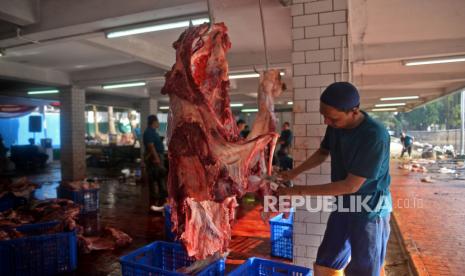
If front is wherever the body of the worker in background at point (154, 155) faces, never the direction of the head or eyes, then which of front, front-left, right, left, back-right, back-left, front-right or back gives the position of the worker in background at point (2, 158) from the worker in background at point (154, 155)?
back-left

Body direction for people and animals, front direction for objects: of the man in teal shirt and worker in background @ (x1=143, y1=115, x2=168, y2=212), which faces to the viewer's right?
the worker in background

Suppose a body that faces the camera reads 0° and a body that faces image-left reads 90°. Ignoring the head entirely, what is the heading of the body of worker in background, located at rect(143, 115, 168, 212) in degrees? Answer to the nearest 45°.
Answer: approximately 270°

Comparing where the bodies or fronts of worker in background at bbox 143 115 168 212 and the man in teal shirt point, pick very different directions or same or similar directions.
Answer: very different directions

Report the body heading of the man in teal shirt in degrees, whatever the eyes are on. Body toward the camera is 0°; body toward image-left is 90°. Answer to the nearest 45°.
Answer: approximately 45°

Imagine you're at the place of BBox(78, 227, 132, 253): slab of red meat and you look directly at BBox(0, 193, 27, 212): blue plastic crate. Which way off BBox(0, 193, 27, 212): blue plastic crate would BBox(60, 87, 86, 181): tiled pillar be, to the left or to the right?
right

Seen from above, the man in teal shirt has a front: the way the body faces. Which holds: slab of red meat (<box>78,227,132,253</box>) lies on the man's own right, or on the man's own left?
on the man's own right

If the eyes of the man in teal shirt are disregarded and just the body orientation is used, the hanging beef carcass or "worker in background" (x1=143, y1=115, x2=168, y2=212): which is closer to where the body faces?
the hanging beef carcass
